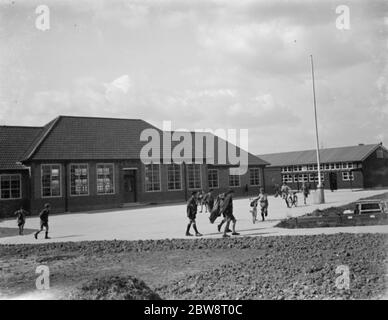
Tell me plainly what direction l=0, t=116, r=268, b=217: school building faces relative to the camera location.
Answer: facing the viewer and to the right of the viewer
